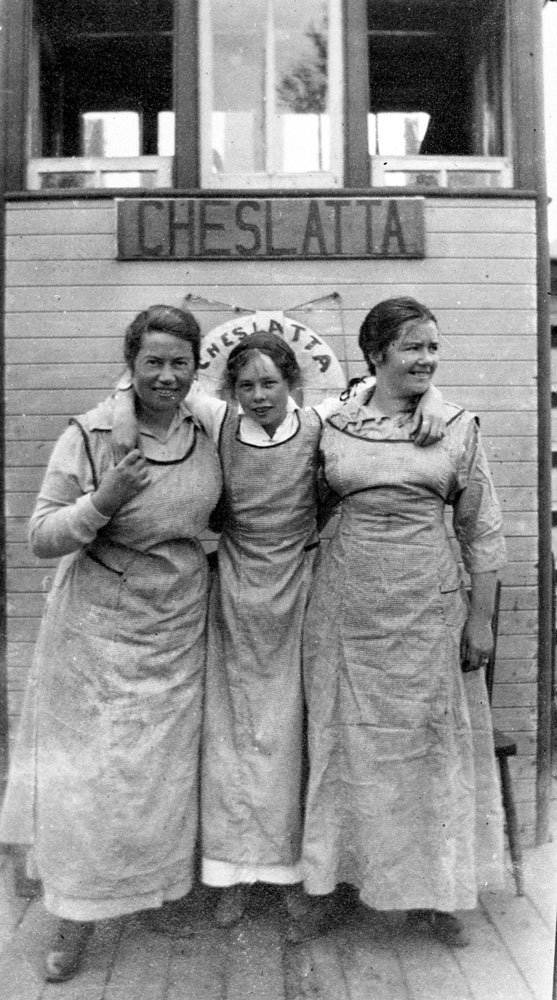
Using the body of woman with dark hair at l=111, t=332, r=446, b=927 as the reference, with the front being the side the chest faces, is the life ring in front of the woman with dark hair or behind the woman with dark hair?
behind

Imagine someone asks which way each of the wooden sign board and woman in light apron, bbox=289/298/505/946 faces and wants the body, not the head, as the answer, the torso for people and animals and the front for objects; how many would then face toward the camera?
2

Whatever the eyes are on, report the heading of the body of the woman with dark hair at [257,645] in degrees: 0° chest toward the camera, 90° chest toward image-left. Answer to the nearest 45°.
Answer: approximately 0°

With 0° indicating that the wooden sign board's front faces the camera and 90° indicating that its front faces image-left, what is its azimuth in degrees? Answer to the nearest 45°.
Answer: approximately 0°
